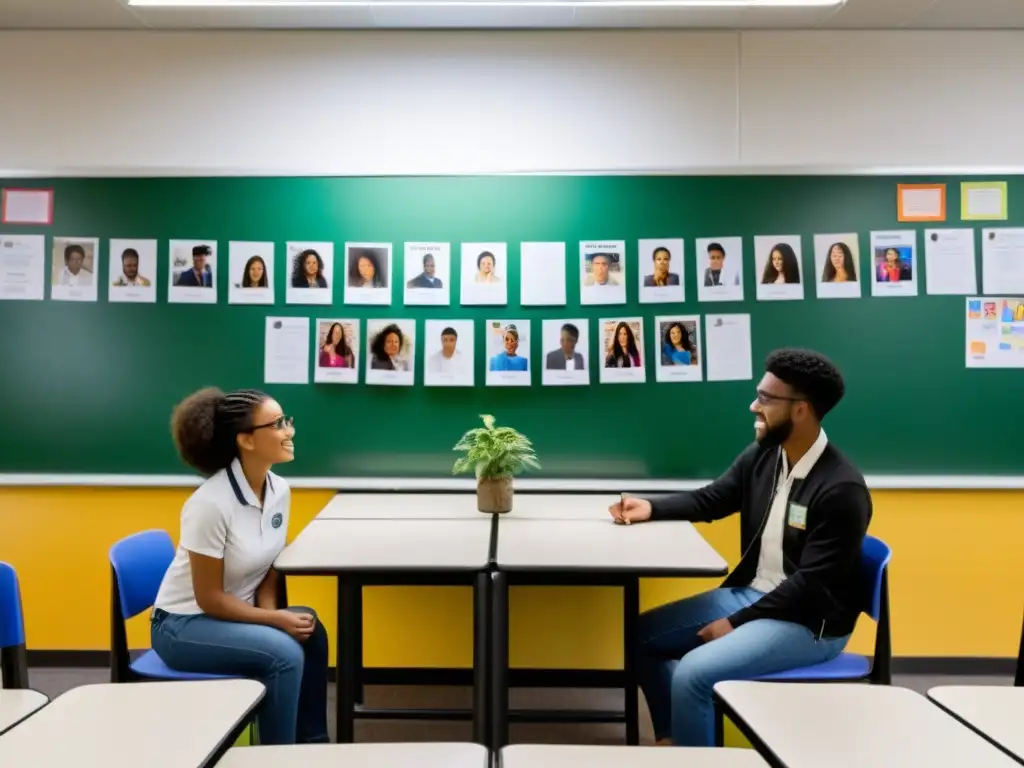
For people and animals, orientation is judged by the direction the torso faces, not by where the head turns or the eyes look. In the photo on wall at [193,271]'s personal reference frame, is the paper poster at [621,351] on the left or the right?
on its left

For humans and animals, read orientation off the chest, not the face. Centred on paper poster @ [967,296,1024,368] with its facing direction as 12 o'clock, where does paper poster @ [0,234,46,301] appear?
paper poster @ [0,234,46,301] is roughly at 2 o'clock from paper poster @ [967,296,1024,368].

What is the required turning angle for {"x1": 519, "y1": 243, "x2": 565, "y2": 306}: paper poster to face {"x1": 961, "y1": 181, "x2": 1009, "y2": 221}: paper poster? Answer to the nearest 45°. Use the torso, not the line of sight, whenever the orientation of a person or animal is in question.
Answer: approximately 90° to its left

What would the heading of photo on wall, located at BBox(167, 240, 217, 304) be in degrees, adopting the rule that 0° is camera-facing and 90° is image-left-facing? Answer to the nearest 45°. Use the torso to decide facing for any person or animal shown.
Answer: approximately 0°

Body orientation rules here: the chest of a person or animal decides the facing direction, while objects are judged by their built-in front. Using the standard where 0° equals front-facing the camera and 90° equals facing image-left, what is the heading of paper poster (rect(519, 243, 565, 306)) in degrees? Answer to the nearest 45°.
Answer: approximately 0°
